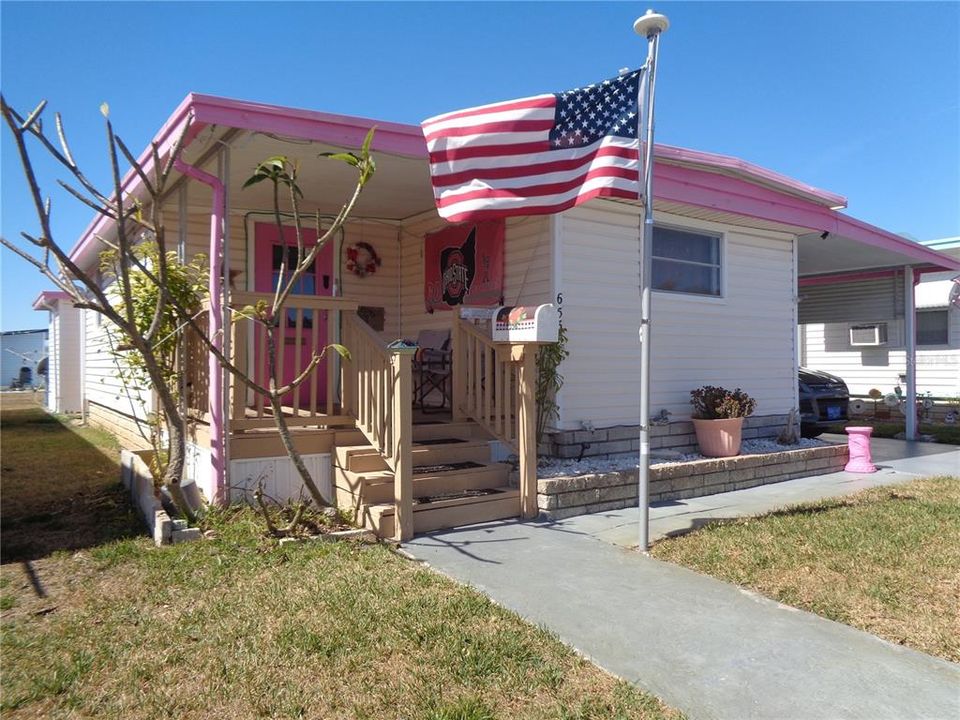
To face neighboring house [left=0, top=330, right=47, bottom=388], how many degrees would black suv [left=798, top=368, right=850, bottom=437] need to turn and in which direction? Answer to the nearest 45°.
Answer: approximately 135° to its right

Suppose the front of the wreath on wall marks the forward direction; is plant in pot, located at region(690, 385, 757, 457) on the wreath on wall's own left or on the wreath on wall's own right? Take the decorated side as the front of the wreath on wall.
on the wreath on wall's own left

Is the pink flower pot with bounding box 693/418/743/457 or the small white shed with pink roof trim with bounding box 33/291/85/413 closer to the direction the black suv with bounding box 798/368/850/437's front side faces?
the pink flower pot

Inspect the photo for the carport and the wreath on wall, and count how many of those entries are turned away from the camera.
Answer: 0

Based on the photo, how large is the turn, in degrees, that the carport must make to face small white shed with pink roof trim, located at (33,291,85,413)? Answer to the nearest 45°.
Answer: approximately 135° to its right

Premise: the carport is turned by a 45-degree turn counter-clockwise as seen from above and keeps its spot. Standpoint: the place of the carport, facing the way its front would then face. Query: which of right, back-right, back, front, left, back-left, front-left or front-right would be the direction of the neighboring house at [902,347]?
left

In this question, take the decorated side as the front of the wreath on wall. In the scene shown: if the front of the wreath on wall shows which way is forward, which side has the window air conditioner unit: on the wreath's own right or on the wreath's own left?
on the wreath's own left

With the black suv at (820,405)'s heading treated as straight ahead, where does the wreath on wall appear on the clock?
The wreath on wall is roughly at 3 o'clock from the black suv.

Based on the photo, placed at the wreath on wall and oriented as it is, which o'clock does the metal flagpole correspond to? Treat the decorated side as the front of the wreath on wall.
The metal flagpole is roughly at 11 o'clock from the wreath on wall.

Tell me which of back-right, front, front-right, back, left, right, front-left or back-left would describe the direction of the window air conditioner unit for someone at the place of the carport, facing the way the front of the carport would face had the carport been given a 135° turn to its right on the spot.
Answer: right

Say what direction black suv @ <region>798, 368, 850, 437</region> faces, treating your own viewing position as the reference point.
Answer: facing the viewer and to the right of the viewer

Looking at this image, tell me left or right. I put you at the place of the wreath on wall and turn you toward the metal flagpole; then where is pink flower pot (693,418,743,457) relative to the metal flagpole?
left

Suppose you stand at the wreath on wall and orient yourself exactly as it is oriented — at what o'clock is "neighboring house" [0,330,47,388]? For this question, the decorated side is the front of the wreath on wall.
The neighboring house is roughly at 5 o'clock from the wreath on wall.
